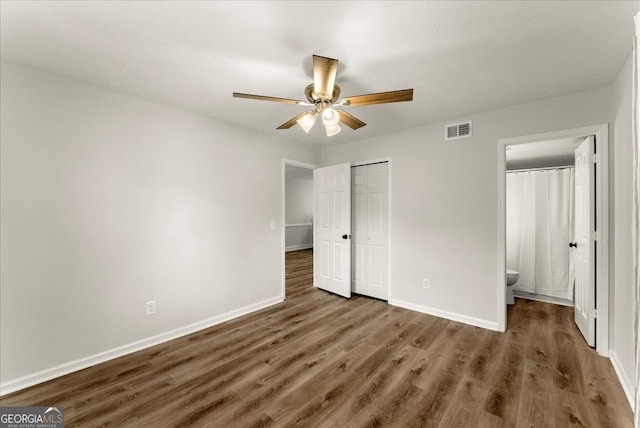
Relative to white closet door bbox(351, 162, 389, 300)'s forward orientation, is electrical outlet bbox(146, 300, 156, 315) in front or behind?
in front

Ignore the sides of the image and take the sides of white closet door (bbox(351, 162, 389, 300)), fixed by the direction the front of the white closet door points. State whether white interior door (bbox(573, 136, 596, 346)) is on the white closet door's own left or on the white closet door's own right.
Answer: on the white closet door's own left

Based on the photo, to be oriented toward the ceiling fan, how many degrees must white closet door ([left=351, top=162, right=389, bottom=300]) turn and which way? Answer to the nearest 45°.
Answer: approximately 45° to its left

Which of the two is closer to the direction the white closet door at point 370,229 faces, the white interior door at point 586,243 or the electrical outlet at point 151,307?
the electrical outlet

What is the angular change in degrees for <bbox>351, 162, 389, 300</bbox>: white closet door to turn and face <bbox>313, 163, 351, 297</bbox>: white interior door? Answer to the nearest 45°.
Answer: approximately 45° to its right

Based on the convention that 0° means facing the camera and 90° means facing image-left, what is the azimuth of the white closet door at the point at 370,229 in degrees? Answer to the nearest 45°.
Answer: approximately 45°

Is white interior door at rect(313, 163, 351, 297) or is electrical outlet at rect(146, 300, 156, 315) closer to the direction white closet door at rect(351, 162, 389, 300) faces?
the electrical outlet
